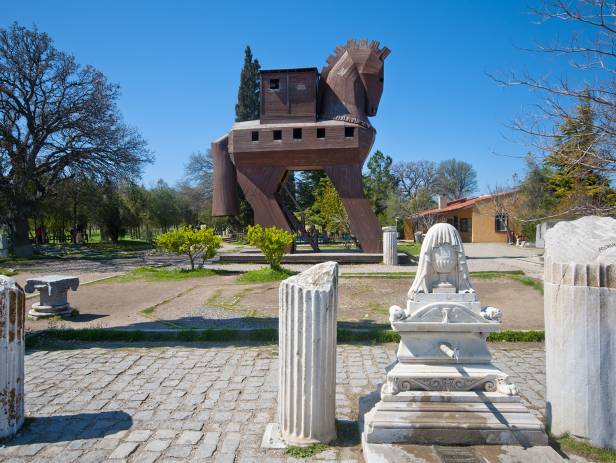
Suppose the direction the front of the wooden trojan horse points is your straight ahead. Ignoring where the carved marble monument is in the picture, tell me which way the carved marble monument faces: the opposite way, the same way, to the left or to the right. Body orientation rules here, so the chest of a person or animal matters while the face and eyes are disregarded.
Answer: to the right

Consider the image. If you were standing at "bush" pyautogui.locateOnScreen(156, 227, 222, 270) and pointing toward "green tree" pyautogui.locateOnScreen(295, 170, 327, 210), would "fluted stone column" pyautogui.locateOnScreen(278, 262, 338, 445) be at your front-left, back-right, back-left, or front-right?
back-right

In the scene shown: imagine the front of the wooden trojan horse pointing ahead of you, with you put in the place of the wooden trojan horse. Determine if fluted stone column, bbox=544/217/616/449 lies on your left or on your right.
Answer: on your right

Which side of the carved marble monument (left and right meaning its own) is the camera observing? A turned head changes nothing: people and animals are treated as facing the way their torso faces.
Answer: front

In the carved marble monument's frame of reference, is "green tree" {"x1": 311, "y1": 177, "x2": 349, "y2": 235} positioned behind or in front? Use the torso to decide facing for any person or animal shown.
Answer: behind

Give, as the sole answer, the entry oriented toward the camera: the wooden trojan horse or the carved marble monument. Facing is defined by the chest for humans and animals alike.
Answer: the carved marble monument

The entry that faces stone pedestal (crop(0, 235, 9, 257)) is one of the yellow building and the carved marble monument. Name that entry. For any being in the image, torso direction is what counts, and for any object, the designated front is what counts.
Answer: the yellow building

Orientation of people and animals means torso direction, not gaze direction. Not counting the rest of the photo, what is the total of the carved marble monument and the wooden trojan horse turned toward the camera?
1

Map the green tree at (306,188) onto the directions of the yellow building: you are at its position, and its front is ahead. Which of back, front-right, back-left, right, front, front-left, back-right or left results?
front-right

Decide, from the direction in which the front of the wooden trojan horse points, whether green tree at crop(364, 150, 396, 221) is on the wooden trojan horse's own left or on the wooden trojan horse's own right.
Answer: on the wooden trojan horse's own left

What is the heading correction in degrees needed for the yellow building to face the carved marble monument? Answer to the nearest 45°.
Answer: approximately 45° to its left

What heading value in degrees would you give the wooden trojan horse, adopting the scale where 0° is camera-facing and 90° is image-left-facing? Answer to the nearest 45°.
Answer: approximately 270°

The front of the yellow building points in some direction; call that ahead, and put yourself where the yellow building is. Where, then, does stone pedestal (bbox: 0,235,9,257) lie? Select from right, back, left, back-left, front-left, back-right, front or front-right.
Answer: front

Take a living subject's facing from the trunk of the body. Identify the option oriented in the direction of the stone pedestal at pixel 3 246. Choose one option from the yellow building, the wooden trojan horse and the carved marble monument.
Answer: the yellow building
